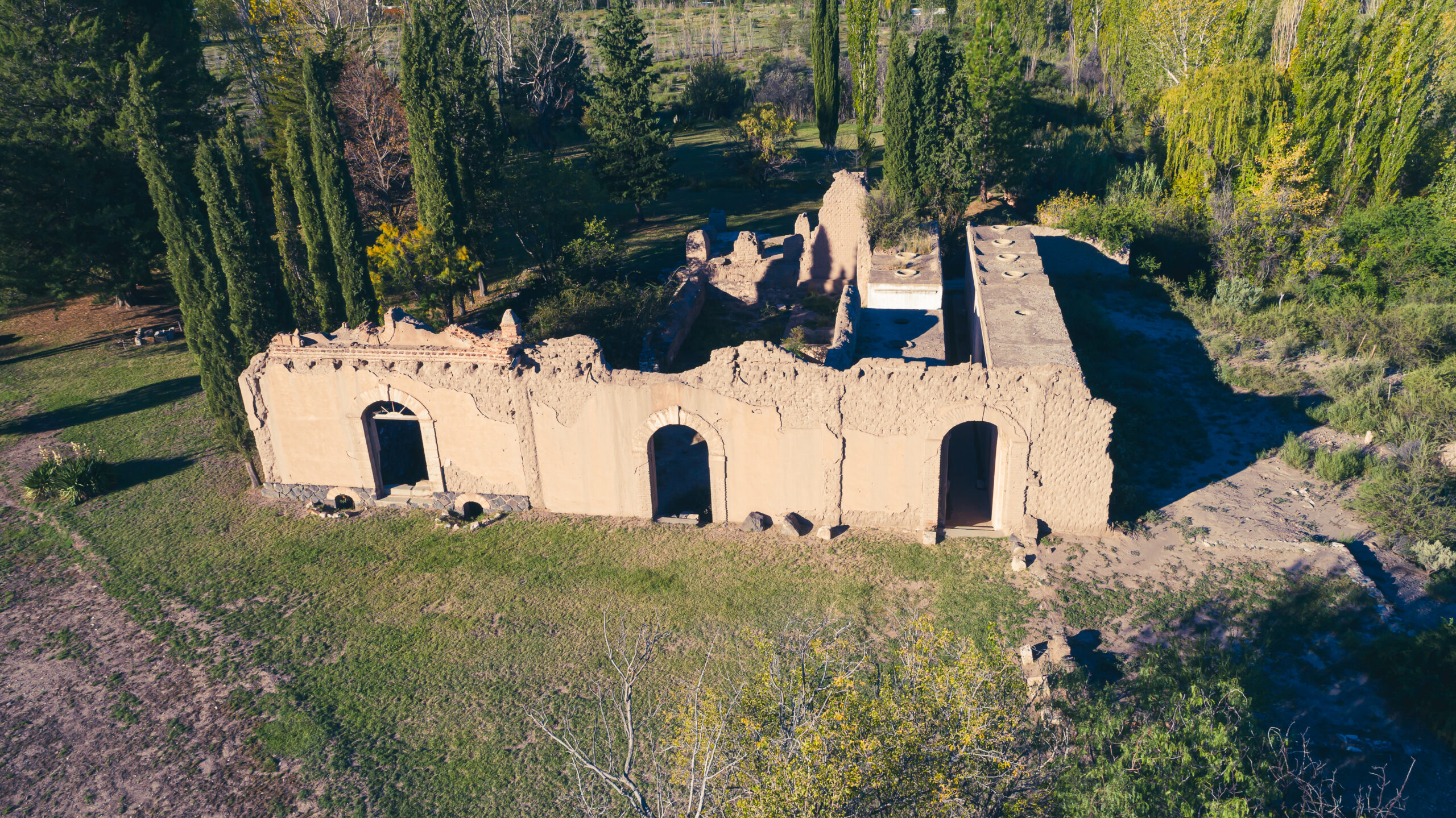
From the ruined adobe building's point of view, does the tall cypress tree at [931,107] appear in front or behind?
behind

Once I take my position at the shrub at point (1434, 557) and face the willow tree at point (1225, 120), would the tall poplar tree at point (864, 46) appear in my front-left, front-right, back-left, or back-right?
front-left

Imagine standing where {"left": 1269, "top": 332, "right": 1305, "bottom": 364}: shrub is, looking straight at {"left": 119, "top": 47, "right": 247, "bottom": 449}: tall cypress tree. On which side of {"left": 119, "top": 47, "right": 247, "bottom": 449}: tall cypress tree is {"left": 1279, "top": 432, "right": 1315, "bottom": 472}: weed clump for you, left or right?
left

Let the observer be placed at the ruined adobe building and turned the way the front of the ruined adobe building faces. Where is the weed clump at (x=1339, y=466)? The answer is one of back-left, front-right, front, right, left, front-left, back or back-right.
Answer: left

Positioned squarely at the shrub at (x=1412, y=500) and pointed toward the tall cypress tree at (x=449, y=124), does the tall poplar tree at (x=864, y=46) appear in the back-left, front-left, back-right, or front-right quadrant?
front-right

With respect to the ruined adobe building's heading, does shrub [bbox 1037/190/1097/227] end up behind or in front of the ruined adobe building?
behind

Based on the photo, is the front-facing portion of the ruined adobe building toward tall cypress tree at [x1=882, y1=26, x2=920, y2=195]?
no

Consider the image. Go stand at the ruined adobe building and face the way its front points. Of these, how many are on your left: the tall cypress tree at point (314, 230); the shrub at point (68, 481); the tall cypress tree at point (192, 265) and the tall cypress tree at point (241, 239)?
0

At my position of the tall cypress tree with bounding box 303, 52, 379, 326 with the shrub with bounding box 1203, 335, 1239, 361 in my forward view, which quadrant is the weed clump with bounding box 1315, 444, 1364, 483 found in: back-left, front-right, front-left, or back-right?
front-right

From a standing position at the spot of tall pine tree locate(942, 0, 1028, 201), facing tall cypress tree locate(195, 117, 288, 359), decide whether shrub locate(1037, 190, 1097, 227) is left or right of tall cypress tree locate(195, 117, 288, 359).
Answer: left

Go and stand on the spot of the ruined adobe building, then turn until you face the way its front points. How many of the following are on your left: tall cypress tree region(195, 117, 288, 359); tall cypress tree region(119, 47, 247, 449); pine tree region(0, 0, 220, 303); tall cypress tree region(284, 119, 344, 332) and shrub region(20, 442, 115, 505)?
0

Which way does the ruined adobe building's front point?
toward the camera

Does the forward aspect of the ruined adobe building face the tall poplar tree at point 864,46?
no

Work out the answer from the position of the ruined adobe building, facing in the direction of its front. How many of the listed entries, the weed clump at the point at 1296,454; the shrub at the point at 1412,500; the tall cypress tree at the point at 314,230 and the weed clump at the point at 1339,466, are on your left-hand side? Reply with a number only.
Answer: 3

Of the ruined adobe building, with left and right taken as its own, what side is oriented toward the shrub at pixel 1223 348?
left

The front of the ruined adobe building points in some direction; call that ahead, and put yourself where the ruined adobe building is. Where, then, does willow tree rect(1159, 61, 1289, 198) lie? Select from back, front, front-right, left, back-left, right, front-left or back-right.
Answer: back-left

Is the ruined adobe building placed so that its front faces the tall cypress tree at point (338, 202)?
no

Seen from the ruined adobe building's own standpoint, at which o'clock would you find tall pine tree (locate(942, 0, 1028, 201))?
The tall pine tree is roughly at 7 o'clock from the ruined adobe building.
